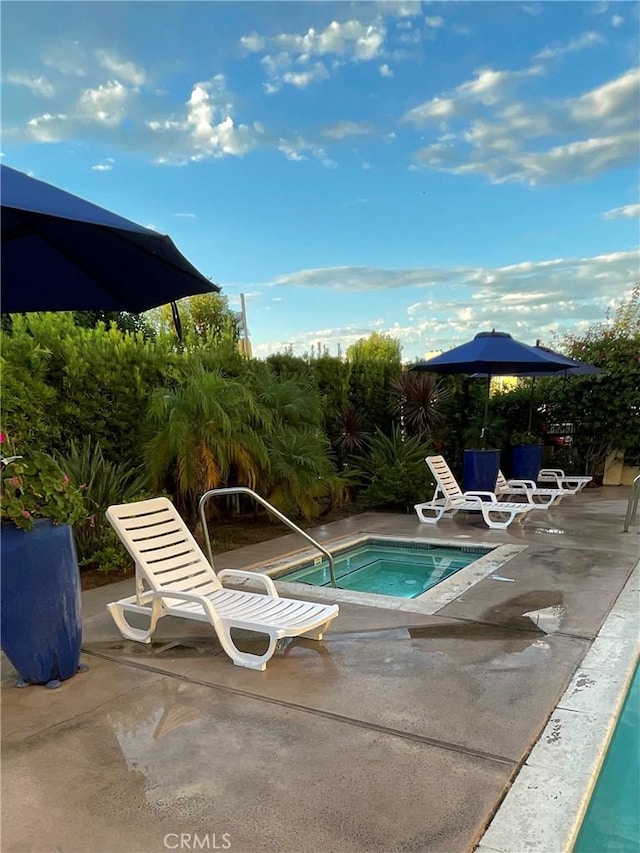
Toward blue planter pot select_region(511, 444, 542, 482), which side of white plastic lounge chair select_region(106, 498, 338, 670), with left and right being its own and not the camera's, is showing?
left

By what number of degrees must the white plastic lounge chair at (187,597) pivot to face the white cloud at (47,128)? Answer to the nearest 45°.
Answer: approximately 135° to its left

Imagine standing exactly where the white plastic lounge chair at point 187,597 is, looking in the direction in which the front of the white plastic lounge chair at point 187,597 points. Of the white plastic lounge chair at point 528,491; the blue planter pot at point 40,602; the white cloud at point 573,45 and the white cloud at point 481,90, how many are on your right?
1

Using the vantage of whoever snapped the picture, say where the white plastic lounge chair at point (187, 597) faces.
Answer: facing the viewer and to the right of the viewer

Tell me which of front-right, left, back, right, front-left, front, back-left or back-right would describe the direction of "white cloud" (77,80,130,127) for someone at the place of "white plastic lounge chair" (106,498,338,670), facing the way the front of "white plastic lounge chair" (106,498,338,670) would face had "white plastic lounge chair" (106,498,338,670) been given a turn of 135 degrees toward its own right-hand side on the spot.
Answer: right

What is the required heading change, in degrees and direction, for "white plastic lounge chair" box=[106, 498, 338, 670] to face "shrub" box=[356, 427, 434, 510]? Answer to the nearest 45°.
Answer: approximately 90° to its left

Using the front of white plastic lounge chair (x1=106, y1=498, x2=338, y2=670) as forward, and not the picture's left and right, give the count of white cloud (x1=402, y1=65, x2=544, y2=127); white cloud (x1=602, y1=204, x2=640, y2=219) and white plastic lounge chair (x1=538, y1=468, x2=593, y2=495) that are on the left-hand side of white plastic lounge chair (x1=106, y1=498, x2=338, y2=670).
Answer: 3

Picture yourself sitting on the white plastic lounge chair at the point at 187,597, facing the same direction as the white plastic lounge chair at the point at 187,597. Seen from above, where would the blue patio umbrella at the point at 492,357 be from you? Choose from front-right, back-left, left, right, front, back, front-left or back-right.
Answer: left

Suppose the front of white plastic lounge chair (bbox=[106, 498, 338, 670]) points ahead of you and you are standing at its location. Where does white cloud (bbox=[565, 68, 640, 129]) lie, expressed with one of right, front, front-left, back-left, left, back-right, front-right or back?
left

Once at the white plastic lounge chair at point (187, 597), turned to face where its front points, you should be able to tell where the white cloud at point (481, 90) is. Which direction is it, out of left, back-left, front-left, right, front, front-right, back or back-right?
left

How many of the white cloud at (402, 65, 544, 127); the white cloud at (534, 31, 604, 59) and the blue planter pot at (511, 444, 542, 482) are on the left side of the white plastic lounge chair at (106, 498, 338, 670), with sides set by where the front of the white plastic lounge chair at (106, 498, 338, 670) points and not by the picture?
3

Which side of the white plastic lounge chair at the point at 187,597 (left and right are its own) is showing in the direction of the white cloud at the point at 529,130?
left

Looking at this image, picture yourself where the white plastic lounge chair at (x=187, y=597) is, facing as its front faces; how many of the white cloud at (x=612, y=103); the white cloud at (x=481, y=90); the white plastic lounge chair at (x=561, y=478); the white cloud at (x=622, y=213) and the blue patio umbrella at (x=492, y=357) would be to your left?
5

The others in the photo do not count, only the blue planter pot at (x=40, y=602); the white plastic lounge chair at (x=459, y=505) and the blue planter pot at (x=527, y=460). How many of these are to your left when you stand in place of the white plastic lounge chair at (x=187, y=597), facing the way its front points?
2

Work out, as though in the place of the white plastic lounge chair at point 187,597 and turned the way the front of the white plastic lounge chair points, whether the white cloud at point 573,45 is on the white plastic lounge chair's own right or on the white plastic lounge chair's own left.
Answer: on the white plastic lounge chair's own left

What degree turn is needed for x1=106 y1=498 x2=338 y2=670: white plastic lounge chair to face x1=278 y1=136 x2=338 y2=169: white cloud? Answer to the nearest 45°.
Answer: approximately 135° to its left

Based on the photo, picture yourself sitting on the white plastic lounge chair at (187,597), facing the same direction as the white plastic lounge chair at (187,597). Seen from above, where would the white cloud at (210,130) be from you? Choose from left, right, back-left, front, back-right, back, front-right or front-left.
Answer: back-left
